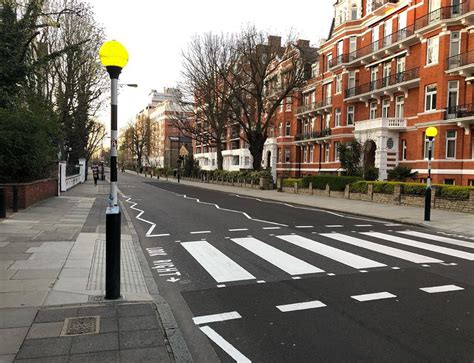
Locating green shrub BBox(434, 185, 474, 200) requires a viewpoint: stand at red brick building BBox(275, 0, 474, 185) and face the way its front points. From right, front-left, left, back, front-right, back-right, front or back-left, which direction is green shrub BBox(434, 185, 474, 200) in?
front-left

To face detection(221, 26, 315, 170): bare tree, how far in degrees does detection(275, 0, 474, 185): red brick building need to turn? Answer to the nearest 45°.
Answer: approximately 45° to its right

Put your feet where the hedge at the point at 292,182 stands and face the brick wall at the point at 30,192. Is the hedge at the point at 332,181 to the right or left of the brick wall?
left

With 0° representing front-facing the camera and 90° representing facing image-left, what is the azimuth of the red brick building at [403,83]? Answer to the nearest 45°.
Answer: approximately 45°

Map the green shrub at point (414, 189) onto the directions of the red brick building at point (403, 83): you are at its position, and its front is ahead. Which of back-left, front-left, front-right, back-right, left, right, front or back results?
front-left

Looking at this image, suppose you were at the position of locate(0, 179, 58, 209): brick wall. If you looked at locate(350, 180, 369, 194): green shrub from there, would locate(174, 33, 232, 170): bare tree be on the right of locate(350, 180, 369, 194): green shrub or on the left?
left

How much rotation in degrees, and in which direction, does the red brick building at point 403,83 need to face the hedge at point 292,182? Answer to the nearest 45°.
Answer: approximately 45° to its right

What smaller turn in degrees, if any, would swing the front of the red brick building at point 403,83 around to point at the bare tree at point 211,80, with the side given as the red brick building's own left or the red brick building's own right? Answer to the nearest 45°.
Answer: approximately 45° to the red brick building's own right

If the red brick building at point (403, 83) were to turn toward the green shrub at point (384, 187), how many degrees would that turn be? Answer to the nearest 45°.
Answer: approximately 45° to its left
